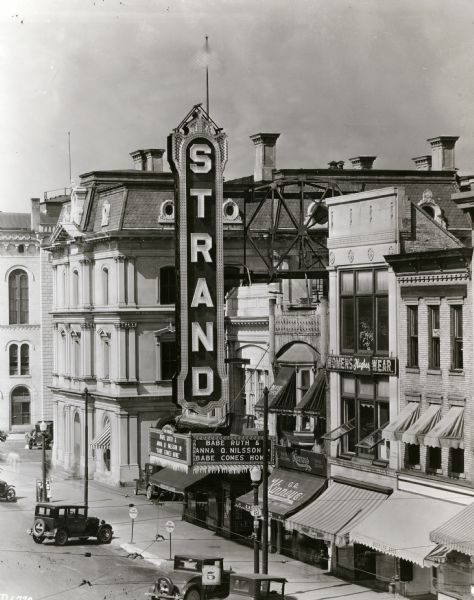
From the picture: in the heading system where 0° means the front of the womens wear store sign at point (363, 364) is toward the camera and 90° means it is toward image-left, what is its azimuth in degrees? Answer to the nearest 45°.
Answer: approximately 45°

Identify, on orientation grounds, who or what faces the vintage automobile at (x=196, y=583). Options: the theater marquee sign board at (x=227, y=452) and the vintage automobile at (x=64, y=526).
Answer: the theater marquee sign board

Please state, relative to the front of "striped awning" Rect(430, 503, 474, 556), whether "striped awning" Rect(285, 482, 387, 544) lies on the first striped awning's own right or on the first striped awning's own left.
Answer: on the first striped awning's own right

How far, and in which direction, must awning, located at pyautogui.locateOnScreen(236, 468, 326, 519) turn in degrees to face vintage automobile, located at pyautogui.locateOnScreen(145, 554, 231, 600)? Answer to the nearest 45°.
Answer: approximately 45° to its left

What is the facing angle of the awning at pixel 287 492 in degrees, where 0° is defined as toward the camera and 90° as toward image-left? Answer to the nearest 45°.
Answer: approximately 45°

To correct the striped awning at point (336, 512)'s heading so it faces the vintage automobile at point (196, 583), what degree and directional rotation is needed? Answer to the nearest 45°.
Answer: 0° — it already faces it

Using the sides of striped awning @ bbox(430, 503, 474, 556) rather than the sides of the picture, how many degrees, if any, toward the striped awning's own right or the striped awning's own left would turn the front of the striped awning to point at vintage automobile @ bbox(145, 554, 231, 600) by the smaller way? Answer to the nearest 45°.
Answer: approximately 45° to the striped awning's own right

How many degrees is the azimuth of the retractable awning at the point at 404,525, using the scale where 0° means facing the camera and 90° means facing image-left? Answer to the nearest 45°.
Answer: approximately 45°

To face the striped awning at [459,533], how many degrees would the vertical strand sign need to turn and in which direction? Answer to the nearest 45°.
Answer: approximately 45° to its left

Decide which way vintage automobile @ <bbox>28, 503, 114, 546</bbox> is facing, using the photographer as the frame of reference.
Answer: facing away from the viewer and to the right of the viewer
